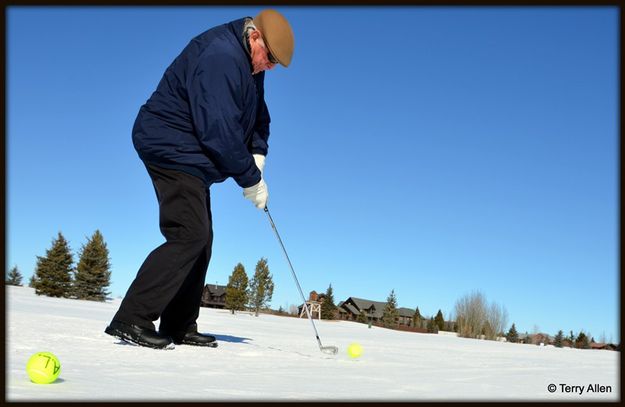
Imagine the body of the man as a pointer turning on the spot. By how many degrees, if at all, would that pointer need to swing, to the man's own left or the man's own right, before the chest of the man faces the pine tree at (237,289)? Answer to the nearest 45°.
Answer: approximately 90° to the man's own left

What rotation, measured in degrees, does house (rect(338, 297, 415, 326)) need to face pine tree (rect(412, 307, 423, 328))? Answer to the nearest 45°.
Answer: approximately 90° to its left

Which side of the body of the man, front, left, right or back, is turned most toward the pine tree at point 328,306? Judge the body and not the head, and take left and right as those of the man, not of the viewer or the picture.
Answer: left

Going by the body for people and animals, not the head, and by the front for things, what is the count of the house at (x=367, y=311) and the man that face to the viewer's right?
1

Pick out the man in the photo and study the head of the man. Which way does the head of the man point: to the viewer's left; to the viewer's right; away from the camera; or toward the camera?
to the viewer's right

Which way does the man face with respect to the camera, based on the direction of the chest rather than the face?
to the viewer's right

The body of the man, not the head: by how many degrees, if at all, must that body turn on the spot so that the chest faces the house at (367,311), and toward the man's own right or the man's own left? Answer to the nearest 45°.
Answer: approximately 90° to the man's own left
